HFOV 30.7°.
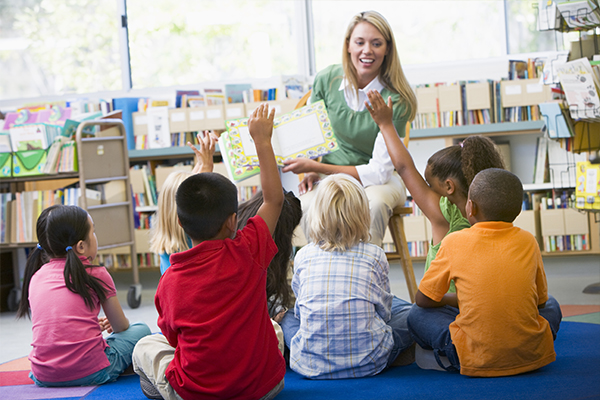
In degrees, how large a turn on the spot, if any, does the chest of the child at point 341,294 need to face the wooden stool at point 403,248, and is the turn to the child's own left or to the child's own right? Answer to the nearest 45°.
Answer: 0° — they already face it

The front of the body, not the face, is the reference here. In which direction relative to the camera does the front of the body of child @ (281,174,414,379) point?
away from the camera

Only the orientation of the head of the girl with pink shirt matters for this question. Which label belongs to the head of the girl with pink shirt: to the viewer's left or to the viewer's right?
to the viewer's right

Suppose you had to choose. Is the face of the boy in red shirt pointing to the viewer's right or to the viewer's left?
to the viewer's right

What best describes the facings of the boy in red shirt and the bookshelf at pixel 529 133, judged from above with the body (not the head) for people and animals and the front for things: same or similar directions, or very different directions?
very different directions

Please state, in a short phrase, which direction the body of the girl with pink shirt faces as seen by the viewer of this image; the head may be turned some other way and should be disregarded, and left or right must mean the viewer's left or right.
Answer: facing away from the viewer and to the right of the viewer

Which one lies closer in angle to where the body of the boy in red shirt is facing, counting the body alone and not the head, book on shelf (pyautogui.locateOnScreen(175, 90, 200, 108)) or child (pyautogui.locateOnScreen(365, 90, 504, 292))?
the book on shelf

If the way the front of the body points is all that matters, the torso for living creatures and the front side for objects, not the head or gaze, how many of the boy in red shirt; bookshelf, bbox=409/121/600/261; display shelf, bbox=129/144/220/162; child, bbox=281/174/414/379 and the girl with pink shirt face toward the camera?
2

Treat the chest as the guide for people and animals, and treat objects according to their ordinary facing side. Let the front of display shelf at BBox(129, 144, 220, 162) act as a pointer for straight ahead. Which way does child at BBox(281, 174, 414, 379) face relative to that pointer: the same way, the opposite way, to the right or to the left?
the opposite way

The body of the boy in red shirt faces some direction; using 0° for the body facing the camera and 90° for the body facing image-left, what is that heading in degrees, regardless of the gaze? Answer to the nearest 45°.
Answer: approximately 180°
